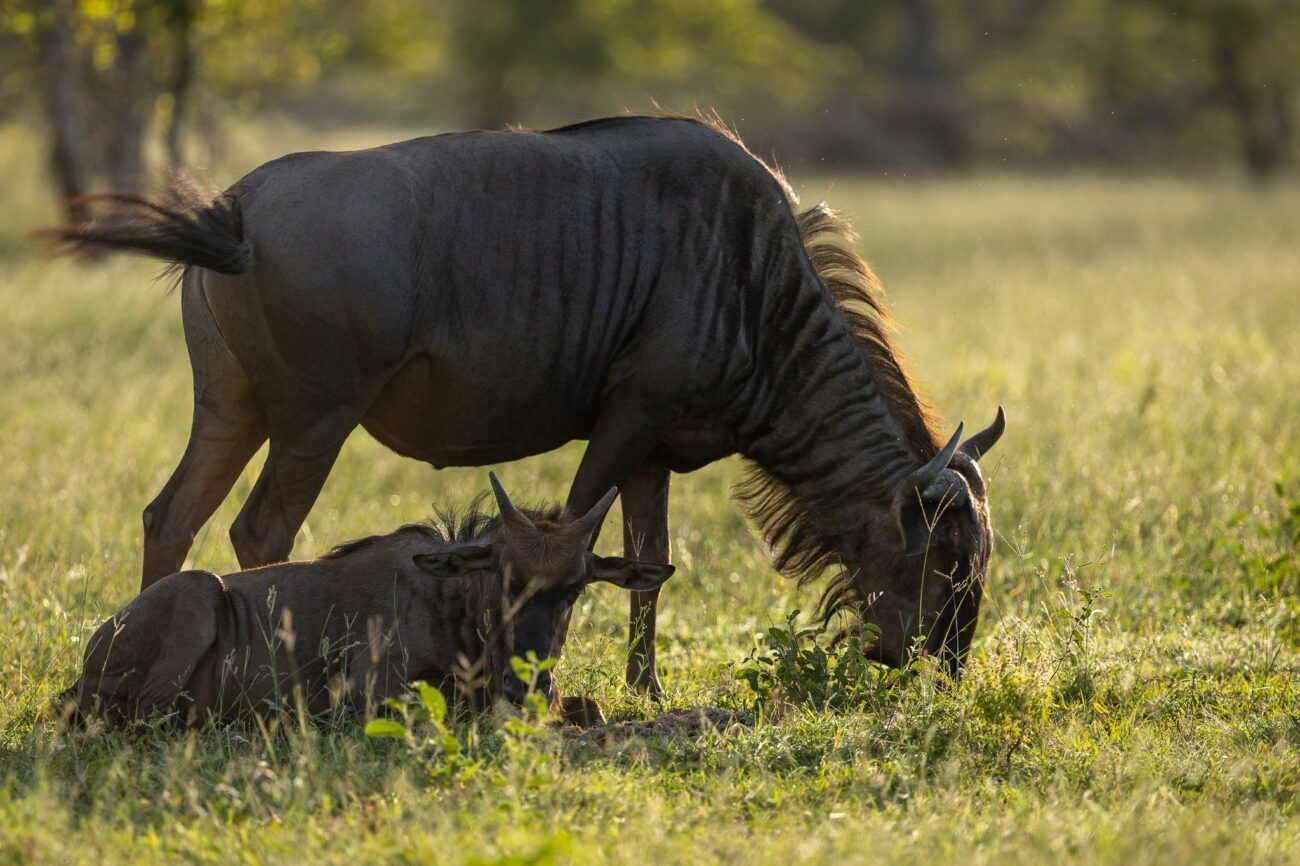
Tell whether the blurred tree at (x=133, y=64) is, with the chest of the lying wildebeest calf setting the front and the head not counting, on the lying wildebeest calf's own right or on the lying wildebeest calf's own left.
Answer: on the lying wildebeest calf's own left

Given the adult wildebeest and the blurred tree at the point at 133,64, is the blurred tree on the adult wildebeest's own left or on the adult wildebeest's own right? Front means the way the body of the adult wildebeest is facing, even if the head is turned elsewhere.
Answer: on the adult wildebeest's own left

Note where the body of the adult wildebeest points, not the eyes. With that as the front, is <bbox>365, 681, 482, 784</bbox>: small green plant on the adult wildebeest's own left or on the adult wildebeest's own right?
on the adult wildebeest's own right

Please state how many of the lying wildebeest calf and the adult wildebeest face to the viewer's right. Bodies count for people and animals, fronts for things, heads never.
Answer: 2

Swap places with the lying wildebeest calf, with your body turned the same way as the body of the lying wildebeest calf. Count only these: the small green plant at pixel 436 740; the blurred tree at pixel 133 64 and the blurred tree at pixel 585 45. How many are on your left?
2

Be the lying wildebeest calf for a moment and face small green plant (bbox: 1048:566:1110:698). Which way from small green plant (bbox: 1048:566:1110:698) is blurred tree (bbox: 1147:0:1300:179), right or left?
left

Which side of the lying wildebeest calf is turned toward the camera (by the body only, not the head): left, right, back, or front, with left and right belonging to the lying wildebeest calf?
right

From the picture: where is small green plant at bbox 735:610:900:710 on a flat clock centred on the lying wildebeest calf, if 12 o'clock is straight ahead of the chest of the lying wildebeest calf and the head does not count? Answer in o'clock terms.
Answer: The small green plant is roughly at 12 o'clock from the lying wildebeest calf.

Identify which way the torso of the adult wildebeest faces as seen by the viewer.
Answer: to the viewer's right

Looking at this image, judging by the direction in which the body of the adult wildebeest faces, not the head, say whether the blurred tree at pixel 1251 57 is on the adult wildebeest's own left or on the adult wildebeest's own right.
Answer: on the adult wildebeest's own left

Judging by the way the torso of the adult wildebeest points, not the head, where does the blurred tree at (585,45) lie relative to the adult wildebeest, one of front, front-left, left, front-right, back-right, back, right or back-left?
left
